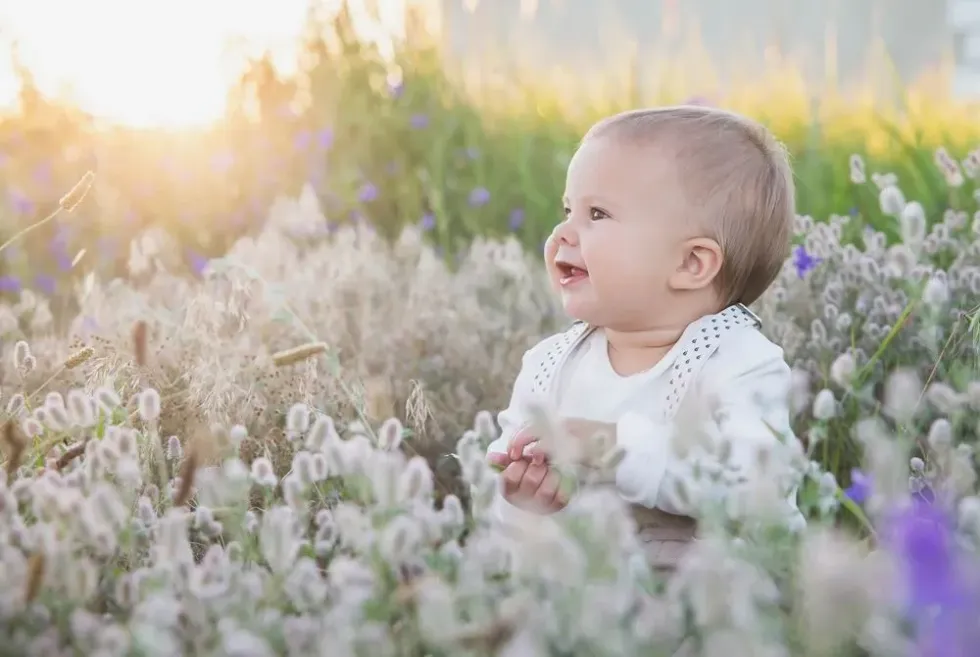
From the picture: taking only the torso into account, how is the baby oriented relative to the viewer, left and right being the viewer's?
facing the viewer and to the left of the viewer

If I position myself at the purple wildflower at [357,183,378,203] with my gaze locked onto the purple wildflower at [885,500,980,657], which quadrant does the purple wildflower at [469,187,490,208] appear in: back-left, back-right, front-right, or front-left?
front-left

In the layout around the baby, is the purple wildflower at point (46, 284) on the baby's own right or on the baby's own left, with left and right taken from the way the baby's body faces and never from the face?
on the baby's own right

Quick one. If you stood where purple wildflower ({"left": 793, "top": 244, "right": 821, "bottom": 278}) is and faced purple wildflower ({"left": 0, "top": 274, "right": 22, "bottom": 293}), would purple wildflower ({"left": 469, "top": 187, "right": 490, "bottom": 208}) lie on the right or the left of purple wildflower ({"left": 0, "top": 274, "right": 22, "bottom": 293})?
right

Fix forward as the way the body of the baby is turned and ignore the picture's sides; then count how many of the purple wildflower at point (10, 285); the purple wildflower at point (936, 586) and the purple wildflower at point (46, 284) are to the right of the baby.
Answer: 2

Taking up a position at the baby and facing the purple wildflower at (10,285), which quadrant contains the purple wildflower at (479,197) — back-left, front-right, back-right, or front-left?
front-right

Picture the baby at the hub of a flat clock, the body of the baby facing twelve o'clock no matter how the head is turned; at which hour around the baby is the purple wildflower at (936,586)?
The purple wildflower is roughly at 10 o'clock from the baby.

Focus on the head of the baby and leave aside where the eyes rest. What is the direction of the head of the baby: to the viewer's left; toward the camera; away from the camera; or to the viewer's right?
to the viewer's left

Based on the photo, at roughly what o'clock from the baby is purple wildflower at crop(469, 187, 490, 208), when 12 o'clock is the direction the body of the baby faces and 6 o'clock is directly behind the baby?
The purple wildflower is roughly at 4 o'clock from the baby.

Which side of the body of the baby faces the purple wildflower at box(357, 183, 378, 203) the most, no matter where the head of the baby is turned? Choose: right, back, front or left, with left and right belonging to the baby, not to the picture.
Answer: right

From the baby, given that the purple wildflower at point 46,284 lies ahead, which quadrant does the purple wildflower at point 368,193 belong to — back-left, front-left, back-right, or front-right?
front-right

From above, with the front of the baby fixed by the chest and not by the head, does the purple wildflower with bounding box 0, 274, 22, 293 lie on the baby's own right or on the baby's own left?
on the baby's own right
